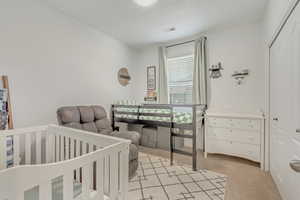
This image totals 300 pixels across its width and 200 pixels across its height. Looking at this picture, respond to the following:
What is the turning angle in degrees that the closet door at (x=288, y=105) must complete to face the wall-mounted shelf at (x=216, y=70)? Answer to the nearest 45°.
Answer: approximately 45° to its right

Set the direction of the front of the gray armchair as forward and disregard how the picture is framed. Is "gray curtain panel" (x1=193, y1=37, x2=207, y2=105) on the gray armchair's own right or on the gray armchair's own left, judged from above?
on the gray armchair's own left

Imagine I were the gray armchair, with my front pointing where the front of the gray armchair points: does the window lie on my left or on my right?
on my left

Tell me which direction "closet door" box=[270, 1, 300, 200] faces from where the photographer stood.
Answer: facing to the left of the viewer

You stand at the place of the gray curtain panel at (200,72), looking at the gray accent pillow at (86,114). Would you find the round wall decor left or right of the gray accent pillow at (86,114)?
right

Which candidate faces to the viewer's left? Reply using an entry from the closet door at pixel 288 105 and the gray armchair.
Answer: the closet door

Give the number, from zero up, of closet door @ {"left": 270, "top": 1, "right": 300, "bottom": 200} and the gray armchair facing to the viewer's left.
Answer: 1

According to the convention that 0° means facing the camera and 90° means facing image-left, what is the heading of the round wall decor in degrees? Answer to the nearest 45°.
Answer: approximately 315°
